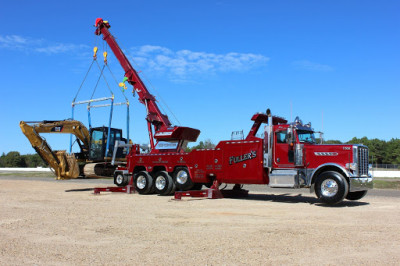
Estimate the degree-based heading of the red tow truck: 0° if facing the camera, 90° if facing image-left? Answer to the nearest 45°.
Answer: approximately 315°

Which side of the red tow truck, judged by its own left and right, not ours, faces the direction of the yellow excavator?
back
